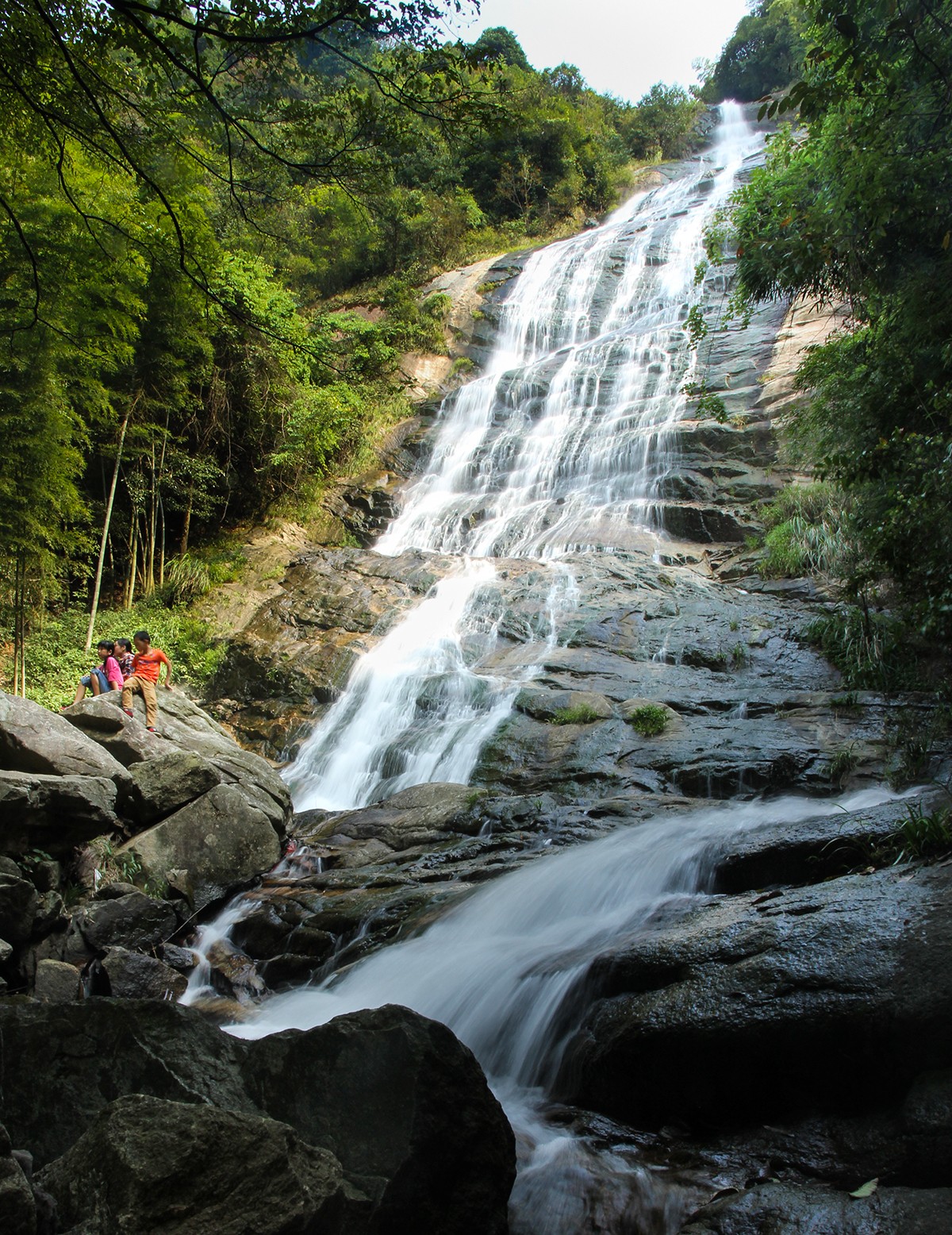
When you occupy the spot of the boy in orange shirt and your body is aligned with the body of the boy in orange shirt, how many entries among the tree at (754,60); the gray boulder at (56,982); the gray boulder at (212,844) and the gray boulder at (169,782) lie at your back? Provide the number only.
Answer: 1

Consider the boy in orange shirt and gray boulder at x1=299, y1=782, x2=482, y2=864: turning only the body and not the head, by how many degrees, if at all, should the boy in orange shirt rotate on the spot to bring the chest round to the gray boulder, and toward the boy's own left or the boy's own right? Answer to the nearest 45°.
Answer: approximately 90° to the boy's own left

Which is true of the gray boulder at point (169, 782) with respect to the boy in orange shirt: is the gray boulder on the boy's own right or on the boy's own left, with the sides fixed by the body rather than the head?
on the boy's own left

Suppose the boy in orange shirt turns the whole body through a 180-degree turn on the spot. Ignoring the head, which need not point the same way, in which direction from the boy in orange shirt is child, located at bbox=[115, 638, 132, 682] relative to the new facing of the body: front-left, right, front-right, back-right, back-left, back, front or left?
front-left

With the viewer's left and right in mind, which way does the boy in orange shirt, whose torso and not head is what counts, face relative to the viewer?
facing the viewer and to the left of the viewer

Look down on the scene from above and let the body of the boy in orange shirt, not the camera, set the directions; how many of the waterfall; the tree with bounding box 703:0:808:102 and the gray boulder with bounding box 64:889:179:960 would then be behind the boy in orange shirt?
2

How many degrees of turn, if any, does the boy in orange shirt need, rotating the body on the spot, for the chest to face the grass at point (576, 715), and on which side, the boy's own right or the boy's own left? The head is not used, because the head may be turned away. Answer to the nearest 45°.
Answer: approximately 135° to the boy's own left

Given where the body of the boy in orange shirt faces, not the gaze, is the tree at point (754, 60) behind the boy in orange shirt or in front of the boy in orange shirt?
behind

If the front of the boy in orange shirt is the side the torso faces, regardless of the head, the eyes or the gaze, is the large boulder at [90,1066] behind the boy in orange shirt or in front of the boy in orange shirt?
in front
